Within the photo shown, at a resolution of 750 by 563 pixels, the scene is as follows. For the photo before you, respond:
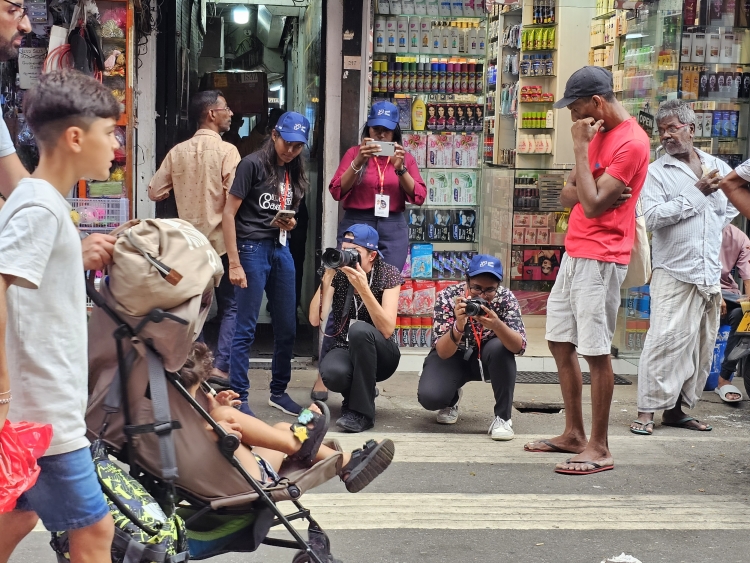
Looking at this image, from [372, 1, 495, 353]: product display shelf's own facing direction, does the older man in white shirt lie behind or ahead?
ahead

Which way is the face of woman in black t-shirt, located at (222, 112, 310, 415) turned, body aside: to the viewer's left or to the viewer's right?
to the viewer's right

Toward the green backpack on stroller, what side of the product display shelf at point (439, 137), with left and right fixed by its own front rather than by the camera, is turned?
front

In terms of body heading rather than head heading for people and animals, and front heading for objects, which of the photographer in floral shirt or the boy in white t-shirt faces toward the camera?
the photographer in floral shirt

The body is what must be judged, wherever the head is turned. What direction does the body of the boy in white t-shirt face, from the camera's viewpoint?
to the viewer's right

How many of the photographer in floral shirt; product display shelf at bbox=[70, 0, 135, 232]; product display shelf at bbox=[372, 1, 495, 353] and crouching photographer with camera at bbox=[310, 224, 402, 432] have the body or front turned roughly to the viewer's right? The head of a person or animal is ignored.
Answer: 0

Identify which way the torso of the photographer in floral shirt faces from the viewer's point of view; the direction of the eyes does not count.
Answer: toward the camera

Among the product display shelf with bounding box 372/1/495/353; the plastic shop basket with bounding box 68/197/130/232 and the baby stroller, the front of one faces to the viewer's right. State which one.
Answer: the baby stroller

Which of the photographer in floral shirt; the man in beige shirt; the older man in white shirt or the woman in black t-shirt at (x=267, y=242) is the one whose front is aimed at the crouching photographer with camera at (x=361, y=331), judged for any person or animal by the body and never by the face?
the woman in black t-shirt

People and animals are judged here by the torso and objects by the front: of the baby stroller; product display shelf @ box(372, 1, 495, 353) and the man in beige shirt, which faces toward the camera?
the product display shelf

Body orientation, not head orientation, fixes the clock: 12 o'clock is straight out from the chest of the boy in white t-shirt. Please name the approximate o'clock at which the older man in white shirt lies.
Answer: The older man in white shirt is roughly at 11 o'clock from the boy in white t-shirt.

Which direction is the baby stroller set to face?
to the viewer's right

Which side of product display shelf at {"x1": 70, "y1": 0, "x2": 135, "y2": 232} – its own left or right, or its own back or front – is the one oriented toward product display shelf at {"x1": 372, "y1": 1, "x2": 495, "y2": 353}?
left

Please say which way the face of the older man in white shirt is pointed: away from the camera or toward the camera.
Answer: toward the camera

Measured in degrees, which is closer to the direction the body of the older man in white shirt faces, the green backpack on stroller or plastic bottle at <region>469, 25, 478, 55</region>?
the green backpack on stroller

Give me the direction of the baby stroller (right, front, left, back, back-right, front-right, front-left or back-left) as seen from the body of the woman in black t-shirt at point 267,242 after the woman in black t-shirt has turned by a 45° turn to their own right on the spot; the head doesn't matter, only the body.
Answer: front

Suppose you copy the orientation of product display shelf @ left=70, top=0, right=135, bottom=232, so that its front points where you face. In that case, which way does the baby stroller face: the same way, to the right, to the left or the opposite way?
to the left

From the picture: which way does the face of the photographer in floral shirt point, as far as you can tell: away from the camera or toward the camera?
toward the camera
